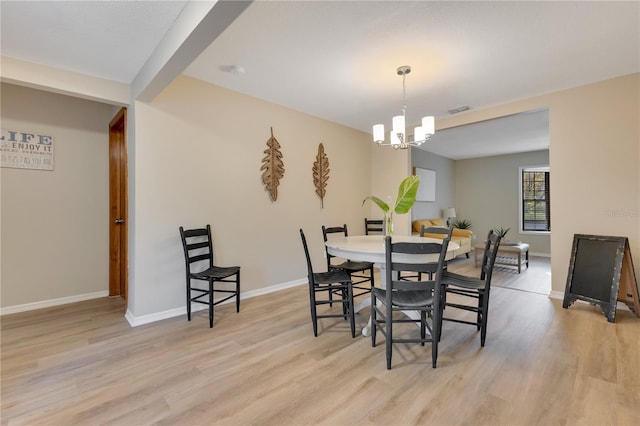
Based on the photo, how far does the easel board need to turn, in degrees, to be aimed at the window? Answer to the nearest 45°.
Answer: approximately 135° to its right

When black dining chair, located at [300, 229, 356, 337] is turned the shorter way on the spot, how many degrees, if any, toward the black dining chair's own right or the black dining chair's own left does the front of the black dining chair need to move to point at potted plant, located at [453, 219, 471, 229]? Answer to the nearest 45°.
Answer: approximately 45° to the black dining chair's own left

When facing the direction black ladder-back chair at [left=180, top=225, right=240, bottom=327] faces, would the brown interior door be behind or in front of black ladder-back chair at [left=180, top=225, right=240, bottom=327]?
behind

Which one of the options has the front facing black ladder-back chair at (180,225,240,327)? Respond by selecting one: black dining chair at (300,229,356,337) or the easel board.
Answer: the easel board

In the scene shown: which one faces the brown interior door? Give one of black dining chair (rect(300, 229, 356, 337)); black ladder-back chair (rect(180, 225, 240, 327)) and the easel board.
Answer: the easel board

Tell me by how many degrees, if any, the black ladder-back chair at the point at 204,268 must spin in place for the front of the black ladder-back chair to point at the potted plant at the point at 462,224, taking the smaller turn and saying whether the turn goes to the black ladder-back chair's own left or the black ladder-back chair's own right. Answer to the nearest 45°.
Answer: approximately 45° to the black ladder-back chair's own left

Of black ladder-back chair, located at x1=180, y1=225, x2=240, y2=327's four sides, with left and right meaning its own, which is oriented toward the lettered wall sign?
back

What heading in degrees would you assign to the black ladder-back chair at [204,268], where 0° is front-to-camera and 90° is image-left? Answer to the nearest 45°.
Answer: approximately 315°

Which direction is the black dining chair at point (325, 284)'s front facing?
to the viewer's right

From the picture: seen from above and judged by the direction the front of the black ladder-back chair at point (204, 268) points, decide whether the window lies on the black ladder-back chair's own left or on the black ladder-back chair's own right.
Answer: on the black ladder-back chair's own left

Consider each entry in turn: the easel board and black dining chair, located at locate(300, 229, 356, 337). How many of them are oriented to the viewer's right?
1

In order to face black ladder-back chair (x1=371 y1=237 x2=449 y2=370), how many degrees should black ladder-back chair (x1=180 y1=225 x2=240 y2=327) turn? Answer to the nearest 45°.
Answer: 0° — it already faces it
